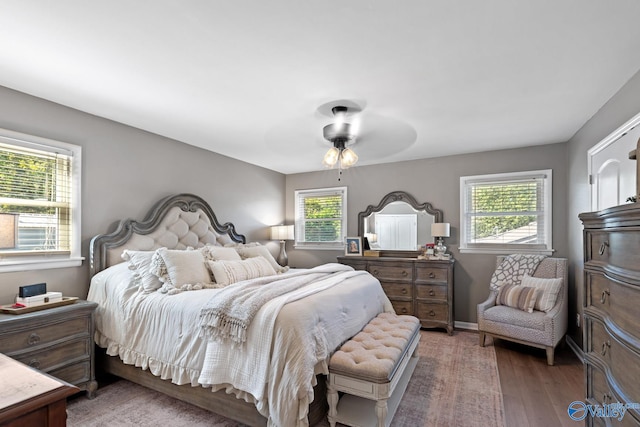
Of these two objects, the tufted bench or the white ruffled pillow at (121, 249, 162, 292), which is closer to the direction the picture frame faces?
the tufted bench

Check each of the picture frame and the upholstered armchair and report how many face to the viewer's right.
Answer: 0

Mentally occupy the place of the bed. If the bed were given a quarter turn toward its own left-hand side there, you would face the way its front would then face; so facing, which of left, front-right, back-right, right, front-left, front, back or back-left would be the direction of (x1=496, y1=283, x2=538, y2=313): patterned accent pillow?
front-right

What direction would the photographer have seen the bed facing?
facing the viewer and to the right of the viewer

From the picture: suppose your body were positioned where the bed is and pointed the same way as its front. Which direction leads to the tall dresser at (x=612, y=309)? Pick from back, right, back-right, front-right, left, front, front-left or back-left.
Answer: front

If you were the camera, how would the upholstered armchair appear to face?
facing the viewer and to the left of the viewer

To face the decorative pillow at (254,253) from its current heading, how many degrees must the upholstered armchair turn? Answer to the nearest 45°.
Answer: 0° — it already faces it

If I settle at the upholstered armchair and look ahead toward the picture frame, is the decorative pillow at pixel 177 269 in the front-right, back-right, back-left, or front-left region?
front-left

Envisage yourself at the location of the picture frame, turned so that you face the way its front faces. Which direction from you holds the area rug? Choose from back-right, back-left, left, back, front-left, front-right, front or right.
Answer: front

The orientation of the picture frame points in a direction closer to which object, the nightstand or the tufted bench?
the tufted bench

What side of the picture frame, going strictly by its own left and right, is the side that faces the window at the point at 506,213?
left

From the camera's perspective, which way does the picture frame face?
toward the camera

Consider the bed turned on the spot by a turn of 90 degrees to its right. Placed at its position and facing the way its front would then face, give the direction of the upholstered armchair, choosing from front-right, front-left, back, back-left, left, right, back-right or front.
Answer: back-left

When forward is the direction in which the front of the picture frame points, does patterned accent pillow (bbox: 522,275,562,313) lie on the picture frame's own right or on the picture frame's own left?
on the picture frame's own left

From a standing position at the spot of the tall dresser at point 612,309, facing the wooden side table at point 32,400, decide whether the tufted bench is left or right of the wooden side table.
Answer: right

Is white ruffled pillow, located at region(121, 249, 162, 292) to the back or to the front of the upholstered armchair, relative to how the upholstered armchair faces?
to the front
